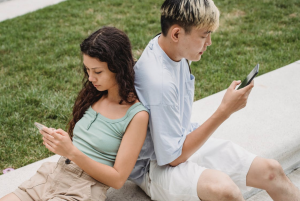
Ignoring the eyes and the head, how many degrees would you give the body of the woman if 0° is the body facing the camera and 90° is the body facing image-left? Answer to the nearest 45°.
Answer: approximately 45°

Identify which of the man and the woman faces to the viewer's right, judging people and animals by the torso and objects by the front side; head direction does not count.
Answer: the man

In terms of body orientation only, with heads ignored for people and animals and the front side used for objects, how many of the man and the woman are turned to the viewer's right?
1

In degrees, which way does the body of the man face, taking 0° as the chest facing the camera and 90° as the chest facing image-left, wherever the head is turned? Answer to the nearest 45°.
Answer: approximately 270°

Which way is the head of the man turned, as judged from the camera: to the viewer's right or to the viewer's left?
to the viewer's right
